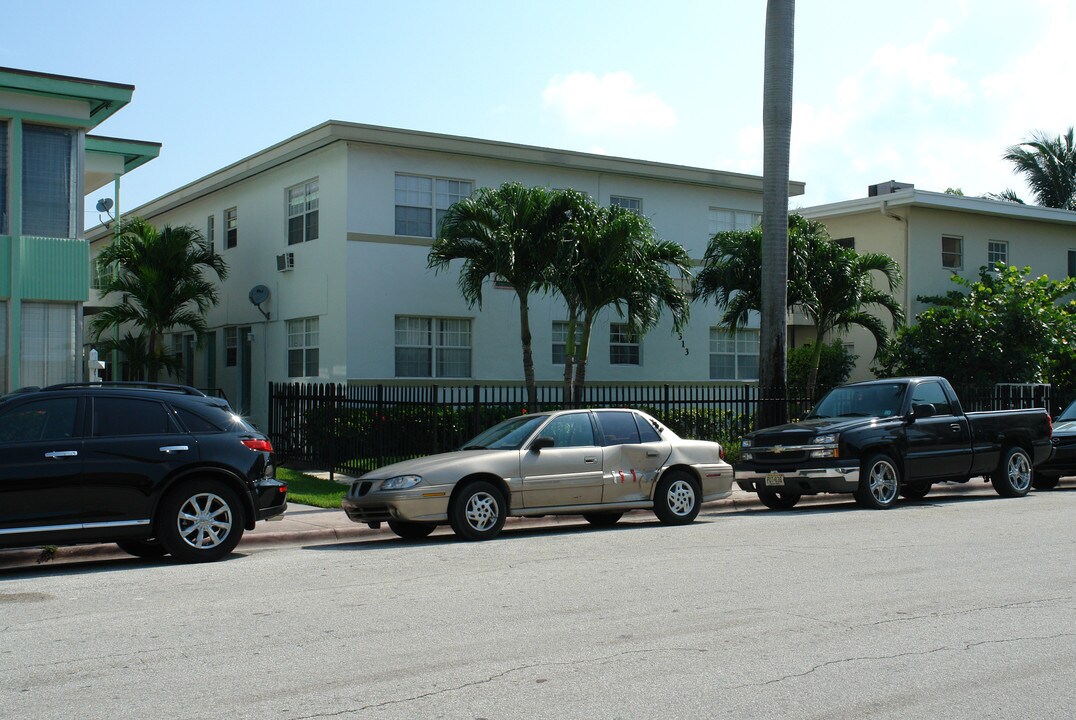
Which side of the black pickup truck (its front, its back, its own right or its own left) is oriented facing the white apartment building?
right

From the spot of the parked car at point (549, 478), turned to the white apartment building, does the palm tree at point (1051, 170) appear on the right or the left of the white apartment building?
right

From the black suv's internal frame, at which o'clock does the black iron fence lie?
The black iron fence is roughly at 4 o'clock from the black suv.

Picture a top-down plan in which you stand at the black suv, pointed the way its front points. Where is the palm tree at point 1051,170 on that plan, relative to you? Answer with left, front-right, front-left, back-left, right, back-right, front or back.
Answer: back-right

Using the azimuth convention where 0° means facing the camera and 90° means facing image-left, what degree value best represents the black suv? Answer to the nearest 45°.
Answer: approximately 90°

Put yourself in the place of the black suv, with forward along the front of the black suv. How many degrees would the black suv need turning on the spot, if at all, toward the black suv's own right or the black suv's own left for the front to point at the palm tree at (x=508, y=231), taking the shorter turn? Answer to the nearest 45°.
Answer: approximately 135° to the black suv's own right

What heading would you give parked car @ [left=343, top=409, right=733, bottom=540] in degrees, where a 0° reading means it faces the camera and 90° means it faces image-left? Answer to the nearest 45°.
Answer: approximately 45°

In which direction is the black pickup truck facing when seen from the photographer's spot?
facing the viewer and to the left of the viewer

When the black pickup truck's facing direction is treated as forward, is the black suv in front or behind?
in front

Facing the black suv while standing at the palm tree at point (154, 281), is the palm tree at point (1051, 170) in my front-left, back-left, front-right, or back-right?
back-left

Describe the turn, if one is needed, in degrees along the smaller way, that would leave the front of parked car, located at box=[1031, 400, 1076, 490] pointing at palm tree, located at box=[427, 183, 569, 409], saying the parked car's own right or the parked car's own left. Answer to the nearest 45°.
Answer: approximately 45° to the parked car's own right

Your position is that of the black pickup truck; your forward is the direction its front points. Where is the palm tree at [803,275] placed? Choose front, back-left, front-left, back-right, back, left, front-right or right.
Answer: back-right

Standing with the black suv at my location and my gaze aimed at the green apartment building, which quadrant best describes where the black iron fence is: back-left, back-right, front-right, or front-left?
front-right

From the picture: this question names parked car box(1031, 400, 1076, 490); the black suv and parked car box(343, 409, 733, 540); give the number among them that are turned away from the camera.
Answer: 0

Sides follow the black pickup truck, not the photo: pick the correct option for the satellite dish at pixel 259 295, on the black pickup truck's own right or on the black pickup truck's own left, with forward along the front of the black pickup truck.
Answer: on the black pickup truck's own right
